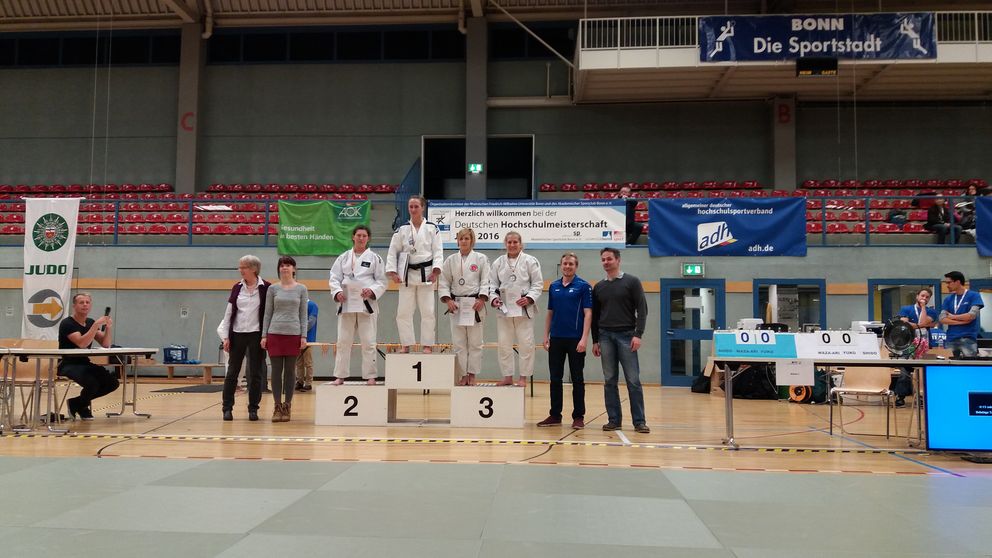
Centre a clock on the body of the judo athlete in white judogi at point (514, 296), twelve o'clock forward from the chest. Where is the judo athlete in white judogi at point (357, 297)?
the judo athlete in white judogi at point (357, 297) is roughly at 3 o'clock from the judo athlete in white judogi at point (514, 296).

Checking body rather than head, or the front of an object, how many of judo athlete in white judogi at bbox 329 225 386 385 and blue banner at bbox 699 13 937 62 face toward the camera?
2

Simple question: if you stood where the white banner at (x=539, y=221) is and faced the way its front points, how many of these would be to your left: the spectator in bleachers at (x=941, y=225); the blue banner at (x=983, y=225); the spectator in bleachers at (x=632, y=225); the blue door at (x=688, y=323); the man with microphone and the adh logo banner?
5

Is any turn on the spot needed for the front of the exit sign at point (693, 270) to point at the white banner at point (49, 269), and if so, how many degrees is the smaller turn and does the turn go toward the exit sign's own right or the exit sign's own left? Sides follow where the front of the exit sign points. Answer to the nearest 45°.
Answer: approximately 90° to the exit sign's own right
